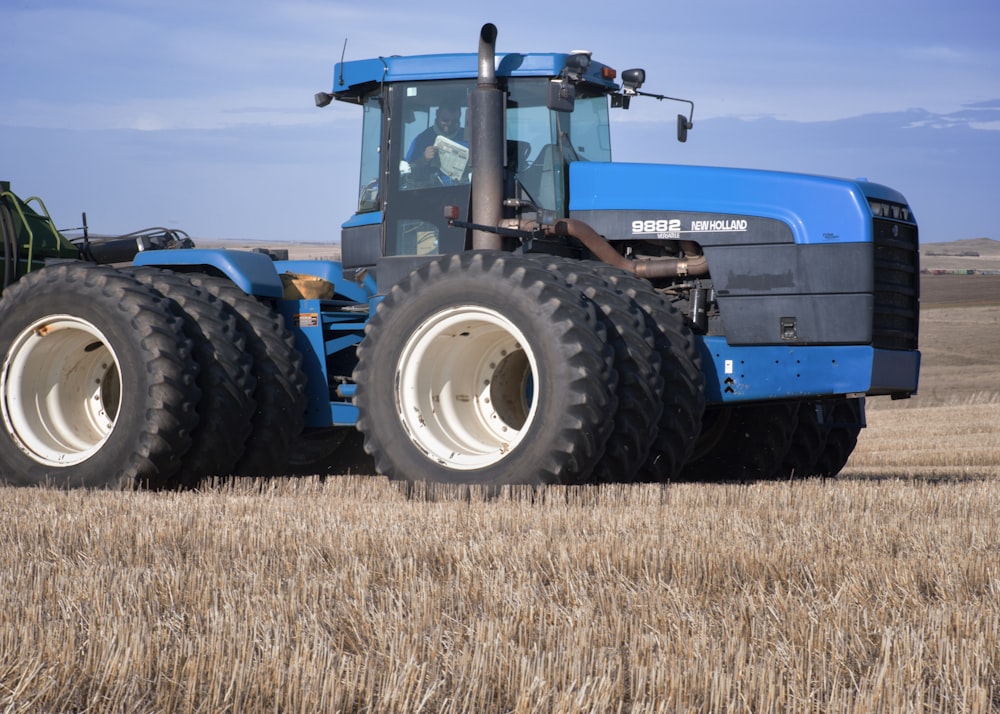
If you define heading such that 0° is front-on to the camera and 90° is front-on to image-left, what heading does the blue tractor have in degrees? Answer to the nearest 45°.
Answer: approximately 315°
